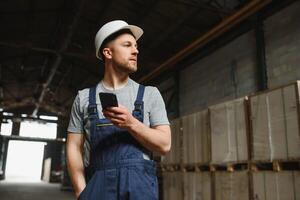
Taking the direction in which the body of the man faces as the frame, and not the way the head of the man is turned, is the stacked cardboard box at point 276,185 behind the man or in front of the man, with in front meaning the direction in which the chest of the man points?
behind

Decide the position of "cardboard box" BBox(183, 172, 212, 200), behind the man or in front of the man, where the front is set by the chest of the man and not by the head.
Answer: behind

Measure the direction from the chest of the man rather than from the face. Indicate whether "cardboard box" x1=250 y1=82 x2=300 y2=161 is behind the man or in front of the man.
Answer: behind

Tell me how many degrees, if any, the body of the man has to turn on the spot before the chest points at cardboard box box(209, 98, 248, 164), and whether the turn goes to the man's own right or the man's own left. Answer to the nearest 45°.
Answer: approximately 135° to the man's own left

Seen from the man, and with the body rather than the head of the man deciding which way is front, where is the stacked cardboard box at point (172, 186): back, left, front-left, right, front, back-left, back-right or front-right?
back

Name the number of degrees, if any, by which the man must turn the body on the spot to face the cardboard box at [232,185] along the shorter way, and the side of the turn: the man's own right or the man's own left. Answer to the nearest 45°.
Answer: approximately 135° to the man's own left

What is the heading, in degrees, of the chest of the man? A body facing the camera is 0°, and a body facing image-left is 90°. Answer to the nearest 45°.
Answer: approximately 0°

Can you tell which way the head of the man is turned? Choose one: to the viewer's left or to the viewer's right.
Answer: to the viewer's right

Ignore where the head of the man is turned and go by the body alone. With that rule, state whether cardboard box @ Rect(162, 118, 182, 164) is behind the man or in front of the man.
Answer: behind
